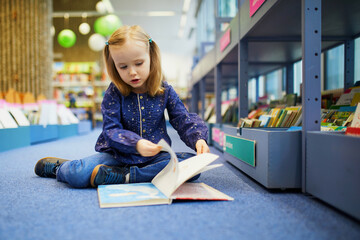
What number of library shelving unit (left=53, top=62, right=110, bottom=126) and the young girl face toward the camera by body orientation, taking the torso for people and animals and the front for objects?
2

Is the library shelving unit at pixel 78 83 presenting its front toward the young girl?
yes

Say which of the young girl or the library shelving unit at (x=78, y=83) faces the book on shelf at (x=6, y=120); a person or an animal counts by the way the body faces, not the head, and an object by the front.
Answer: the library shelving unit

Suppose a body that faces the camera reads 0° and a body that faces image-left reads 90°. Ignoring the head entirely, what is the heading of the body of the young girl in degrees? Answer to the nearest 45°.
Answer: approximately 0°

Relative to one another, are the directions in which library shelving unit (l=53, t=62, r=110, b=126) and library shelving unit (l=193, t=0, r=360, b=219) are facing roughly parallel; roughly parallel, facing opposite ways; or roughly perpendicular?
roughly perpendicular

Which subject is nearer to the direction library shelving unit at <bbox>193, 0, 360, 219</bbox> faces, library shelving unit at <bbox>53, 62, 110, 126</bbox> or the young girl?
the young girl

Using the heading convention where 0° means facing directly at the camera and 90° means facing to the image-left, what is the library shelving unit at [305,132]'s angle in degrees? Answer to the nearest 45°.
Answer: approximately 45°
